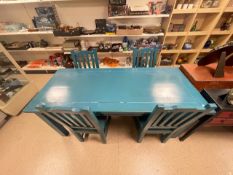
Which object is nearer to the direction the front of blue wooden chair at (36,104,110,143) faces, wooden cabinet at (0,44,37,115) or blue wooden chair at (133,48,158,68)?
the blue wooden chair

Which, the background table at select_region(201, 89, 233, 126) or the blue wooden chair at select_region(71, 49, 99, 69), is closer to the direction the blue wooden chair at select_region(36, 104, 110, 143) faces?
the blue wooden chair

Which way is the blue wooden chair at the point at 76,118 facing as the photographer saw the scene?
facing away from the viewer and to the right of the viewer

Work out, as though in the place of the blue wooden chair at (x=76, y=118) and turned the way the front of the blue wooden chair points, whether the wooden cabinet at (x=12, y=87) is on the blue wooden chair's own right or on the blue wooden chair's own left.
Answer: on the blue wooden chair's own left

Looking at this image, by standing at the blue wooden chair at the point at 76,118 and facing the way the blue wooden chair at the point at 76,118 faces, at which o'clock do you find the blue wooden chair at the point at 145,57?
the blue wooden chair at the point at 145,57 is roughly at 1 o'clock from the blue wooden chair at the point at 76,118.

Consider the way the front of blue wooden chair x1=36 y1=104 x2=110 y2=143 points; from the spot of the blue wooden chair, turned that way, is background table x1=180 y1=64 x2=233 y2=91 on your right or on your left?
on your right

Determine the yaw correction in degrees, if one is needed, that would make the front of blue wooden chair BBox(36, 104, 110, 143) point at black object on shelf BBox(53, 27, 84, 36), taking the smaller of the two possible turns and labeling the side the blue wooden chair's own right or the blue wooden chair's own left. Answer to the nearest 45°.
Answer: approximately 45° to the blue wooden chair's own left

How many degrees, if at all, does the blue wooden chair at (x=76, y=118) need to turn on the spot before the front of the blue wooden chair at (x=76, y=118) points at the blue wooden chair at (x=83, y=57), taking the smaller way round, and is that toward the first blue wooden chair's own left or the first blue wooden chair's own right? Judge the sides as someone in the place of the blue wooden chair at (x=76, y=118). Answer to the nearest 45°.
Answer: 0° — it already faces it

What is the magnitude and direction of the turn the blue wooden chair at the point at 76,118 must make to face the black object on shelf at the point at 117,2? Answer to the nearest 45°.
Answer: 0° — it already faces it

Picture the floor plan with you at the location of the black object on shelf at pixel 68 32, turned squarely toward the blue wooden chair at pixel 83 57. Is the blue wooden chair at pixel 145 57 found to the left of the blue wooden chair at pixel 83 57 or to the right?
left
